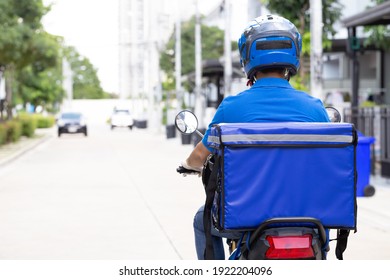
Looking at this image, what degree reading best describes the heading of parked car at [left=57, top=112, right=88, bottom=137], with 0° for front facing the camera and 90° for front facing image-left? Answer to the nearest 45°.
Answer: approximately 0°

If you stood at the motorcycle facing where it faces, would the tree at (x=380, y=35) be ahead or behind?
ahead

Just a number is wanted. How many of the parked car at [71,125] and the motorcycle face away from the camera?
1

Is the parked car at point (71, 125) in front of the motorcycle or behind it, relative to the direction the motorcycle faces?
in front

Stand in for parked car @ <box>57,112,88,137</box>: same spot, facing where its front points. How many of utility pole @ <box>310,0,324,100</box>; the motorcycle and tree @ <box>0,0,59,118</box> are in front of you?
3

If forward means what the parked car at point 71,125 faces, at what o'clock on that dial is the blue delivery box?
The blue delivery box is roughly at 12 o'clock from the parked car.

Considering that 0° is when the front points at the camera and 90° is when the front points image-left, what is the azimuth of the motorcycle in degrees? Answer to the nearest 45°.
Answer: approximately 180°

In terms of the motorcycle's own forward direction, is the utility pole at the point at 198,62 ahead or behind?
ahead

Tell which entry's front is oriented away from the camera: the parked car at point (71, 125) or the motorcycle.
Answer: the motorcycle

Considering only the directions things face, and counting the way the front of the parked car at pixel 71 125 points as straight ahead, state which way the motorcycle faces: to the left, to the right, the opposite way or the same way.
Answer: the opposite way
